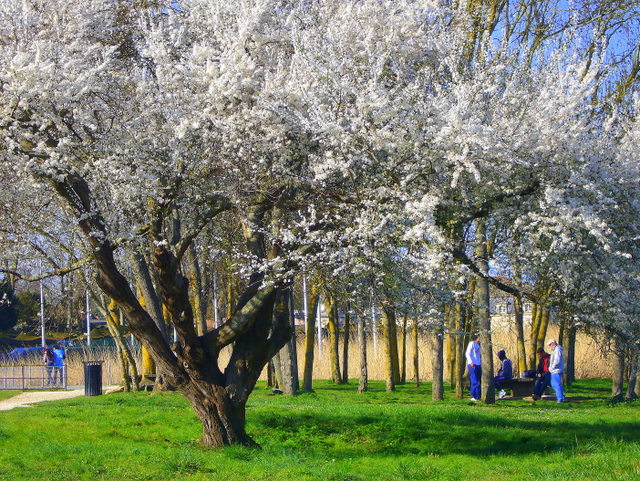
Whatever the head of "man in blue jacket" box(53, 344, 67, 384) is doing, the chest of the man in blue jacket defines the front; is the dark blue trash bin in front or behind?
behind

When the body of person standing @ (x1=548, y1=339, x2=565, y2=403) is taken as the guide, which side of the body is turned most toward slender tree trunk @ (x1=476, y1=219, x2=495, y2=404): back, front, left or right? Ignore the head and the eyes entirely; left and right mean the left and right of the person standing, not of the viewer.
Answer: front

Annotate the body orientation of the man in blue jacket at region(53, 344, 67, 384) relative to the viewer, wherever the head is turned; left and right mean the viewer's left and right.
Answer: facing away from the viewer

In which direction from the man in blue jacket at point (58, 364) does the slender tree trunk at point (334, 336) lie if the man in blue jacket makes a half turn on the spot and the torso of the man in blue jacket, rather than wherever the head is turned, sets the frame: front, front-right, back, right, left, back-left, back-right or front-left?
front-left

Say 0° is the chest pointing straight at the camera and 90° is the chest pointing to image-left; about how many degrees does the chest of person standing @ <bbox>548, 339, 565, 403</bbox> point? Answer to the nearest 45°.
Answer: approximately 90°

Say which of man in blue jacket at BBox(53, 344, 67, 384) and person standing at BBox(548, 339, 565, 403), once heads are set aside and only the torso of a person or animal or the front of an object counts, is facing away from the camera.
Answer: the man in blue jacket

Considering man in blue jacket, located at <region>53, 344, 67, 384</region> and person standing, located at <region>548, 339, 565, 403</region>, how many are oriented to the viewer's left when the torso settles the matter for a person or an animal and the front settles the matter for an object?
1
